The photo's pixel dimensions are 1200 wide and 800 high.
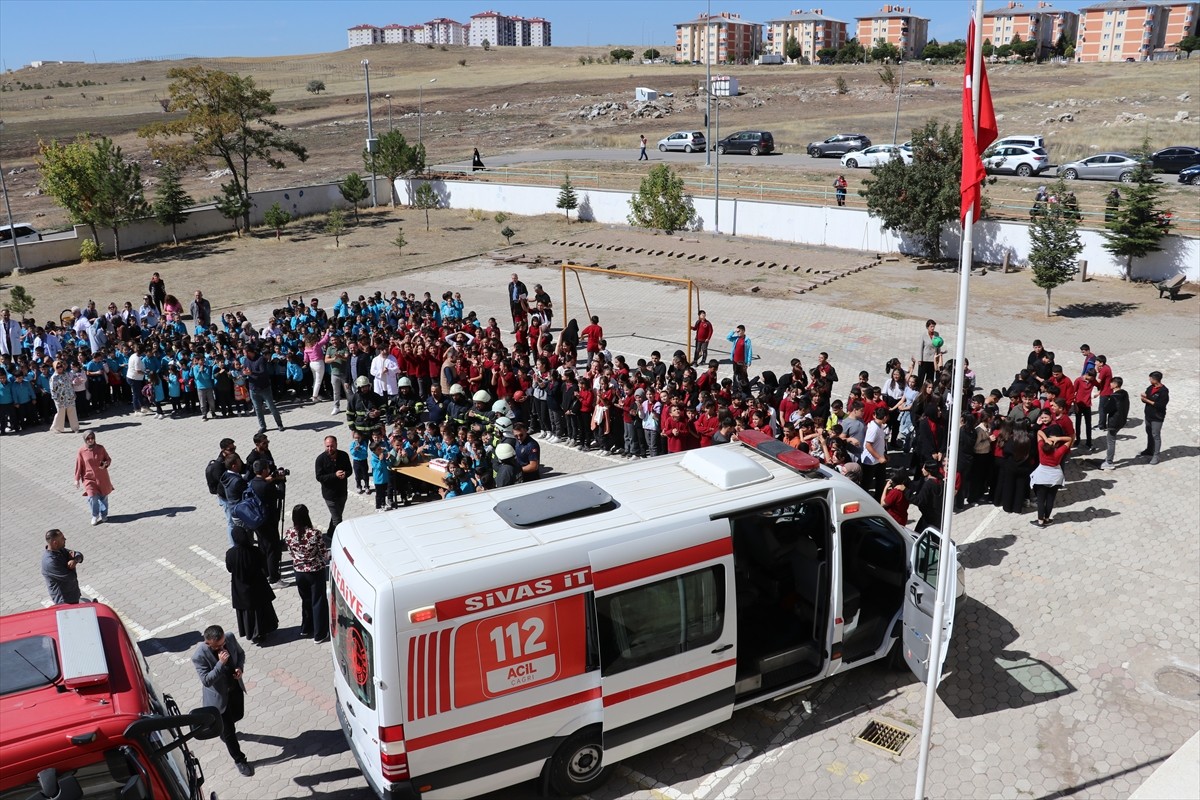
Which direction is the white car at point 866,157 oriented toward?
to the viewer's left

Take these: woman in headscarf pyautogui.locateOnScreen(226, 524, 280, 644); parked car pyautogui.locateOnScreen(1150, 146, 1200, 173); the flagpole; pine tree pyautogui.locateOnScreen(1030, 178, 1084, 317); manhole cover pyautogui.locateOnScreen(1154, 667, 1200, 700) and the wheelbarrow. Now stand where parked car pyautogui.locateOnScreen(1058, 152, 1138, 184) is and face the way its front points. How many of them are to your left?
5

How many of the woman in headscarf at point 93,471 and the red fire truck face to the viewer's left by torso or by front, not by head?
0

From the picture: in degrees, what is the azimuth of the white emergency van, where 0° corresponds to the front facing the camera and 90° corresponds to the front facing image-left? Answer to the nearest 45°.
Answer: approximately 225°

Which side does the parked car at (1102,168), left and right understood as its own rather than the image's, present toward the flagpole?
left

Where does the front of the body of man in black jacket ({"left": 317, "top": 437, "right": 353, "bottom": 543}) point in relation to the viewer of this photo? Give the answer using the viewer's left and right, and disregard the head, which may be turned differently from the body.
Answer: facing the viewer

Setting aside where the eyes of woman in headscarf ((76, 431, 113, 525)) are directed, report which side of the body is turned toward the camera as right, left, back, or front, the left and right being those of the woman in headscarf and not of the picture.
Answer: front

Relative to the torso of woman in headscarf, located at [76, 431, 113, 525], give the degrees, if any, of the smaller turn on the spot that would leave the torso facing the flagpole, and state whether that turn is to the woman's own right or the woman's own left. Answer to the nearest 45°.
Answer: approximately 45° to the woman's own left

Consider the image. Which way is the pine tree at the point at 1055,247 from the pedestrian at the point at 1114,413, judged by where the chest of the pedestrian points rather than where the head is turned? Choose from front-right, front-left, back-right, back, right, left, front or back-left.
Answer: right

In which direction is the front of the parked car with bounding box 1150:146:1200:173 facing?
to the viewer's left
